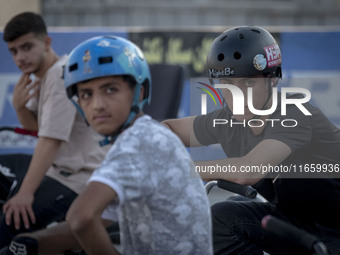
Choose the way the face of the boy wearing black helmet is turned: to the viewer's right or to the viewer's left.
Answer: to the viewer's left

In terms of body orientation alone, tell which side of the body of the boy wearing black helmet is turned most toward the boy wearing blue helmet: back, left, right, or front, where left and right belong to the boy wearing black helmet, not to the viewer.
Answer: front
